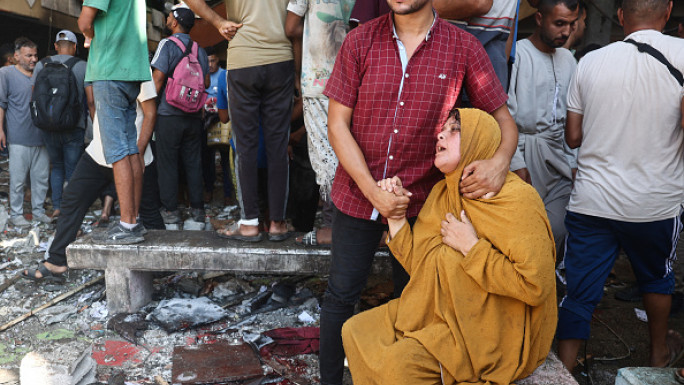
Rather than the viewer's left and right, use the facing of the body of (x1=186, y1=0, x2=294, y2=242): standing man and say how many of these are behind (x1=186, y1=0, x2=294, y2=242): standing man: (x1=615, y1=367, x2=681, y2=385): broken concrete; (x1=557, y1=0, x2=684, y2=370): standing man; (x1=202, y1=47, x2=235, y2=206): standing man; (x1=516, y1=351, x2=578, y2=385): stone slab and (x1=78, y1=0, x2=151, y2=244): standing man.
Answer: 3

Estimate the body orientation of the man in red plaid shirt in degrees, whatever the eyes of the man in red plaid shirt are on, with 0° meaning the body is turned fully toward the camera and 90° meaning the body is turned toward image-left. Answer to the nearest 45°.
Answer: approximately 0°

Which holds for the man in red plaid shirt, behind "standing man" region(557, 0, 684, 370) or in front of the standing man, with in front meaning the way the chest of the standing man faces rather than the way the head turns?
behind

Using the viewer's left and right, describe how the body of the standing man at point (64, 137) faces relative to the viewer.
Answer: facing away from the viewer

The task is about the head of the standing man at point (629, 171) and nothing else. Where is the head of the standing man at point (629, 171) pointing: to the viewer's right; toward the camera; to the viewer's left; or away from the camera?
away from the camera

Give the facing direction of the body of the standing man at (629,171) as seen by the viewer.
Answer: away from the camera

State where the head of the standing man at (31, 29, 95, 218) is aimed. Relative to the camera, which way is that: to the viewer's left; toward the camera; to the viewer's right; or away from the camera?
away from the camera

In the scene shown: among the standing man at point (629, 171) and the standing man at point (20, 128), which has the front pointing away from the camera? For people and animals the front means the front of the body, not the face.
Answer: the standing man at point (629, 171)

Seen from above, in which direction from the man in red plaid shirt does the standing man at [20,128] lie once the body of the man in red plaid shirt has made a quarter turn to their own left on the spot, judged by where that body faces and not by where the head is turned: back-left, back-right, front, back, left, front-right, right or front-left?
back-left

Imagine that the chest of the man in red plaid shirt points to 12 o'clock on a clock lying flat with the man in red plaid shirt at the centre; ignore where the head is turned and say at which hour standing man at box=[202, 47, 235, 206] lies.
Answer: The standing man is roughly at 5 o'clock from the man in red plaid shirt.

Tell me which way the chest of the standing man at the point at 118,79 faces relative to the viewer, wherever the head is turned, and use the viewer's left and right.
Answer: facing away from the viewer and to the left of the viewer
